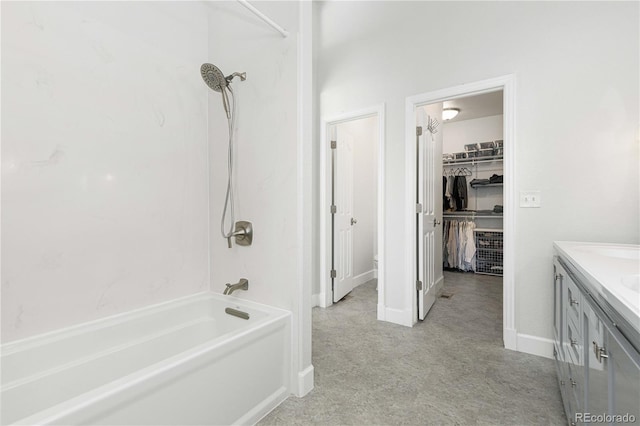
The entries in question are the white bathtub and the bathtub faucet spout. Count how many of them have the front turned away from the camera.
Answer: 0

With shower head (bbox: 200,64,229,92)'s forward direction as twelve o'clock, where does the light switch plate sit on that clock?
The light switch plate is roughly at 8 o'clock from the shower head.

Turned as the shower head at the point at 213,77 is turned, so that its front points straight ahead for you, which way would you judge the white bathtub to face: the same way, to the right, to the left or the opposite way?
to the left

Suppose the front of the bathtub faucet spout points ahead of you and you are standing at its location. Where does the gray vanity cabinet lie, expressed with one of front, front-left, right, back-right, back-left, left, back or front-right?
left

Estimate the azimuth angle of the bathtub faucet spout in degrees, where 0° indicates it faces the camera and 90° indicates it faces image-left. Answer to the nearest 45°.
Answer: approximately 45°

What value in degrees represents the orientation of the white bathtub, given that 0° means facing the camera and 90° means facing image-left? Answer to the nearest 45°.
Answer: approximately 315°

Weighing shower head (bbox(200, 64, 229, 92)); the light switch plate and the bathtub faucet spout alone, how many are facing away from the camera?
0

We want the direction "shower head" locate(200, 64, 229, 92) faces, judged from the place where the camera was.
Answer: facing the viewer and to the left of the viewer

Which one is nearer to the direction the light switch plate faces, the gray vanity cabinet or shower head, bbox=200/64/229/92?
the gray vanity cabinet

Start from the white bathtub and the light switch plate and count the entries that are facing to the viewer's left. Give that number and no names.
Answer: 0

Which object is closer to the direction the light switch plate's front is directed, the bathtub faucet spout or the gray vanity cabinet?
the gray vanity cabinet

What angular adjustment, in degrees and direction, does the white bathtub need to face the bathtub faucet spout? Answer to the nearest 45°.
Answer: approximately 90° to its left

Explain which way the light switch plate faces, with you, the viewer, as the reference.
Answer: facing the viewer
